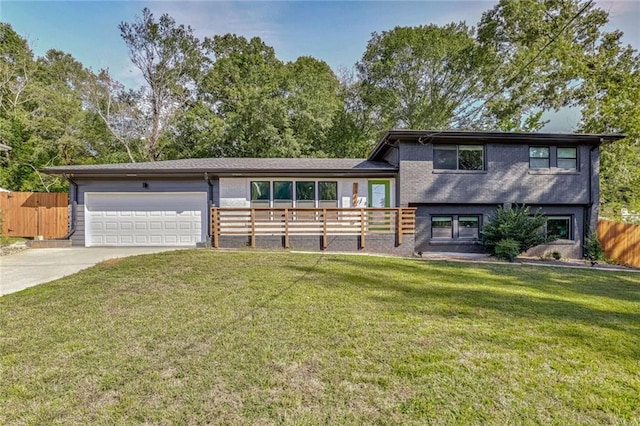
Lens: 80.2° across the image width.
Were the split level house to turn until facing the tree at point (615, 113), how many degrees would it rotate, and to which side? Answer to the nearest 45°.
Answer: approximately 135° to its left

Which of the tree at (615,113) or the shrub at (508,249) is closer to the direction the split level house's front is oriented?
the shrub

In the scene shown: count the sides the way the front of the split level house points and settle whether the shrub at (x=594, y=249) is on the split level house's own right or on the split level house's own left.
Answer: on the split level house's own left

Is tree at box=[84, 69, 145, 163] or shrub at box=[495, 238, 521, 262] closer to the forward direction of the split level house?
the shrub

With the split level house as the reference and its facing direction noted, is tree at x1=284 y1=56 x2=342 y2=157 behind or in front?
behind

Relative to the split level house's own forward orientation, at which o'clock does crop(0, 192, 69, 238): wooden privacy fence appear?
The wooden privacy fence is roughly at 3 o'clock from the split level house.

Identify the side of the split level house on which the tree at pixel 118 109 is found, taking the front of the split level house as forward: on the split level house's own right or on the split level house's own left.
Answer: on the split level house's own right

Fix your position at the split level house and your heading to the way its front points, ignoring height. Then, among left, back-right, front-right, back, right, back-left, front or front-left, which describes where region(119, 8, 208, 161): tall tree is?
back-right

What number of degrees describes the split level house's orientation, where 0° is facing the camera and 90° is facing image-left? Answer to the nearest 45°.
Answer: approximately 0°

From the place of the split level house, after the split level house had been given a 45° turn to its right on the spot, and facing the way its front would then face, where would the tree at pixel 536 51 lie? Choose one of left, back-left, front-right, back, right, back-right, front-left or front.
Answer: back

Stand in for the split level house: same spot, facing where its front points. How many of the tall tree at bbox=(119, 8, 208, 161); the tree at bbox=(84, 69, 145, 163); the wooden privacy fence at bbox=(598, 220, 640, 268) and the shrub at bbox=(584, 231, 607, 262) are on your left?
2

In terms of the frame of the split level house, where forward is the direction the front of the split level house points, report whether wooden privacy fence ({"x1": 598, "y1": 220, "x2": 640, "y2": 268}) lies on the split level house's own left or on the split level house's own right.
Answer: on the split level house's own left

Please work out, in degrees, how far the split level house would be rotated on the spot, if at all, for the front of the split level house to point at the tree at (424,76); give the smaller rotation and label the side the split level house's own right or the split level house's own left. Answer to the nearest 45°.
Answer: approximately 180°
